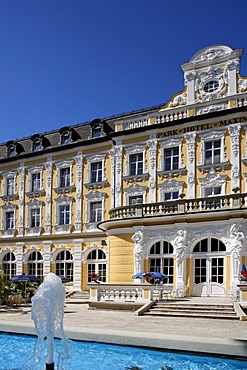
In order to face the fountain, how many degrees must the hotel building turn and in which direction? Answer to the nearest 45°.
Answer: approximately 45° to its left

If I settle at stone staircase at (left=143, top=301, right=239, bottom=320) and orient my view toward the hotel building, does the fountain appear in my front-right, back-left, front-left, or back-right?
back-left

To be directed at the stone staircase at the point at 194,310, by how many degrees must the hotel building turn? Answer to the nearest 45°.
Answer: approximately 45° to its left

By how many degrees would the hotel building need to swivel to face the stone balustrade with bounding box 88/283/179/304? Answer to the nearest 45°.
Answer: approximately 45° to its left

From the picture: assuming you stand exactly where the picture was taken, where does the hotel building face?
facing the viewer and to the left of the viewer
